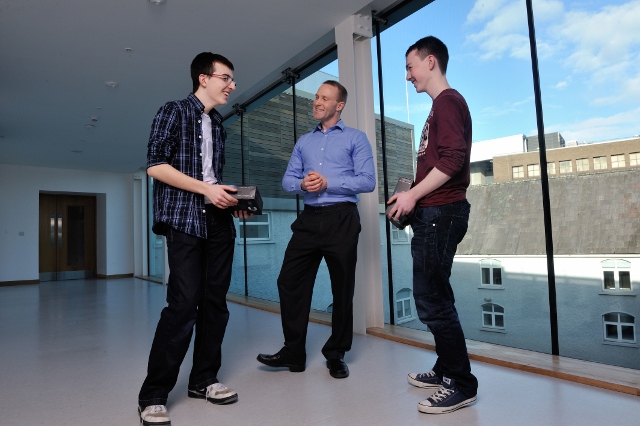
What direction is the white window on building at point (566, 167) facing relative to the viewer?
toward the camera

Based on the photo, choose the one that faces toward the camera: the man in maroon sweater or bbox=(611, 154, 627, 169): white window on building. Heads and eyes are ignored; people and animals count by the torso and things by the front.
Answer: the white window on building

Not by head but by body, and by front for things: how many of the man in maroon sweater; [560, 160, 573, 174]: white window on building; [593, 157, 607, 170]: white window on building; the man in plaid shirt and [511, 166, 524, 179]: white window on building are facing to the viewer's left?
1

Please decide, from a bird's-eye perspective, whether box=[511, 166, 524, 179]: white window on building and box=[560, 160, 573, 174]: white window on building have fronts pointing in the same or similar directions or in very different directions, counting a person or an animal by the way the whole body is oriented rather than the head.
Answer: same or similar directions

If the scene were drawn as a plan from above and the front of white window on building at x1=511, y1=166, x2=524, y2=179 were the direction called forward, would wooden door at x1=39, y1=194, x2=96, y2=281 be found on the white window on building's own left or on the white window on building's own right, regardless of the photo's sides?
on the white window on building's own right

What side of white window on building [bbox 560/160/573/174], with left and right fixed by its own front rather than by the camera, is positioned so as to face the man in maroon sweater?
front

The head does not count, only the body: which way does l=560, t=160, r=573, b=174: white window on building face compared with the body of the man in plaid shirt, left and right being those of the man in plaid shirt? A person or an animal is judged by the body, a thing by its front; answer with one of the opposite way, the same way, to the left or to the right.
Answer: to the right

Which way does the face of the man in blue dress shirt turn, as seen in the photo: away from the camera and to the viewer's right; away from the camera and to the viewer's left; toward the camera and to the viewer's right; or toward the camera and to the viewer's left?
toward the camera and to the viewer's left

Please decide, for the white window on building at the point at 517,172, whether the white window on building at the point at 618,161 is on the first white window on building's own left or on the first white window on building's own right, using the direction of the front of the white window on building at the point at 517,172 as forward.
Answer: on the first white window on building's own left

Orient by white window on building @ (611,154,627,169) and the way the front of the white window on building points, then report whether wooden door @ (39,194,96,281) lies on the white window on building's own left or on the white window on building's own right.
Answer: on the white window on building's own right

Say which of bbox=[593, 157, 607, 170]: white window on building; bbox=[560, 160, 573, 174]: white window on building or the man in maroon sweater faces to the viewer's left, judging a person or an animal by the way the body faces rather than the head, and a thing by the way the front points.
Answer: the man in maroon sweater

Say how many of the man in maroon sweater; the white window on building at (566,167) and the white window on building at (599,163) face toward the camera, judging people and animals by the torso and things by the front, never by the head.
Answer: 2

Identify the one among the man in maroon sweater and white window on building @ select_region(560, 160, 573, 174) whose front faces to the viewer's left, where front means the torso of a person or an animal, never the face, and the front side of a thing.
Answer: the man in maroon sweater

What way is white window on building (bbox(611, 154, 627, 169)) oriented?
toward the camera

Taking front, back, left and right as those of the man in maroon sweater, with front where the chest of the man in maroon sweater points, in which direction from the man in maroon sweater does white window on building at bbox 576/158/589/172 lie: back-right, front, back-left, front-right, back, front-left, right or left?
back-right

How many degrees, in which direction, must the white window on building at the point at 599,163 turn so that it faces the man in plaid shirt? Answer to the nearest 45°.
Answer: approximately 45° to its right

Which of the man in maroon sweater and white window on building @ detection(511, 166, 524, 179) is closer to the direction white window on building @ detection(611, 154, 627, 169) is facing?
the man in maroon sweater

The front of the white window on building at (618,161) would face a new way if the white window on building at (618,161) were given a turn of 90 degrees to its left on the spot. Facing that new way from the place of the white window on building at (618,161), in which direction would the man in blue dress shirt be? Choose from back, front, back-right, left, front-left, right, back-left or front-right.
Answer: back-right

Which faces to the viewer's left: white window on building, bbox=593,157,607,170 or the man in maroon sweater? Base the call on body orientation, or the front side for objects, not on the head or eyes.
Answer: the man in maroon sweater

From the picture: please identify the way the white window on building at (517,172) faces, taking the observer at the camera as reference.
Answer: facing the viewer
